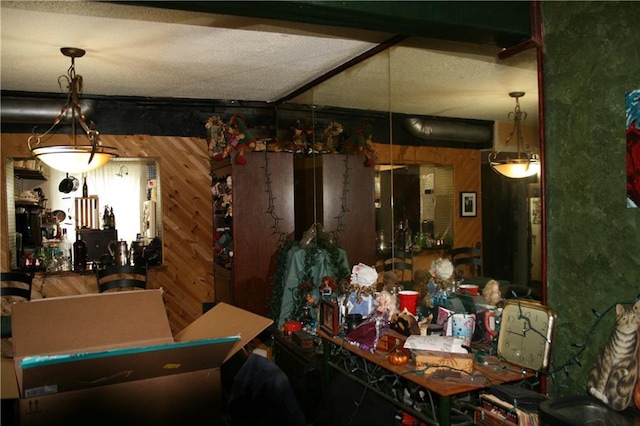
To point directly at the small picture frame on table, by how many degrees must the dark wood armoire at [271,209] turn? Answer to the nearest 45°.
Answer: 0° — it already faces it

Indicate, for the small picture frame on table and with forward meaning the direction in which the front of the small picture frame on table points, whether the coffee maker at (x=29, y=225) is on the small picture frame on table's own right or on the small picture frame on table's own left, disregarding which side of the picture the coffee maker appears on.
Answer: on the small picture frame on table's own right

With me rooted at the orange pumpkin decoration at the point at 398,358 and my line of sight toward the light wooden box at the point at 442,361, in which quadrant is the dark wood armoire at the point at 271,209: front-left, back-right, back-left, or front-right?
back-left

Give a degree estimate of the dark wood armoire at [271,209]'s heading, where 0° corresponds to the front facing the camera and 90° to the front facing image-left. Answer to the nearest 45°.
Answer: approximately 0°
